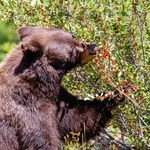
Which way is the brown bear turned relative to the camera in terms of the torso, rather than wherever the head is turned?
to the viewer's right
